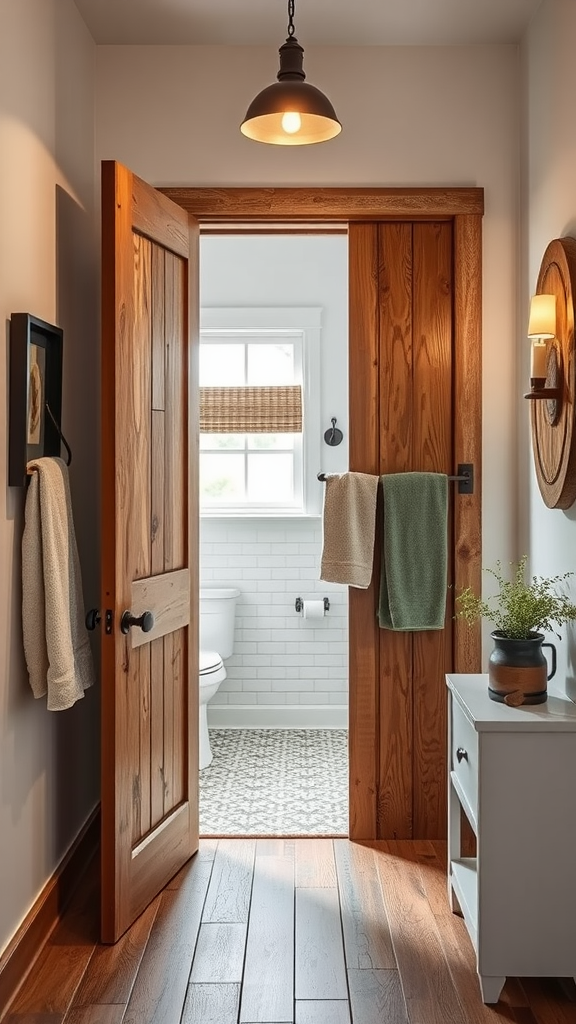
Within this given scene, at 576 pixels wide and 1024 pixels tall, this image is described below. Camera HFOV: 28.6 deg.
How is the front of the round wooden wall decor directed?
to the viewer's left

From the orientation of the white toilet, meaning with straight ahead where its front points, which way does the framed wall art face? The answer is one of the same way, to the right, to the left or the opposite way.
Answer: to the left

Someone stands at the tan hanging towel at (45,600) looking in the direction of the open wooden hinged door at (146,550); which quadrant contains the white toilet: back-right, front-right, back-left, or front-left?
front-left

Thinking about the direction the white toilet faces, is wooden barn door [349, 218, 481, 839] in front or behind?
in front

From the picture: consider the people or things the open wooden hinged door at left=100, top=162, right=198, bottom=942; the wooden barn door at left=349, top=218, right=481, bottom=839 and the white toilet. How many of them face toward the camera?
2

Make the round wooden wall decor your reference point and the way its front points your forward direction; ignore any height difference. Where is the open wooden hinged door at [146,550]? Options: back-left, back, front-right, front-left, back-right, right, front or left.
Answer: front

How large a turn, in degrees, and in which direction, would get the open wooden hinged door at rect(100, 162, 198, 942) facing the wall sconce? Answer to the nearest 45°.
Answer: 0° — it already faces it

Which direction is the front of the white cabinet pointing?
to the viewer's left

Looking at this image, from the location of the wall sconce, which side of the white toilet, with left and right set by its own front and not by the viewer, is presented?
front

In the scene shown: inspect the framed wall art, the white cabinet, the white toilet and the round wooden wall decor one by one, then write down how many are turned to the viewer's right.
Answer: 1

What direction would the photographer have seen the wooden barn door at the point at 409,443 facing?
facing the viewer

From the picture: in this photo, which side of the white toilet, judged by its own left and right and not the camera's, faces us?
front

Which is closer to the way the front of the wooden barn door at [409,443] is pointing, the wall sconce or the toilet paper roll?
the wall sconce

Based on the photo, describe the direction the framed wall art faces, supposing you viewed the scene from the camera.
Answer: facing to the right of the viewer

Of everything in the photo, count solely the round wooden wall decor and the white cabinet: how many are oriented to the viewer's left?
2

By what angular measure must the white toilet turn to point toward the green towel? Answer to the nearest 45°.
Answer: approximately 45° to its left

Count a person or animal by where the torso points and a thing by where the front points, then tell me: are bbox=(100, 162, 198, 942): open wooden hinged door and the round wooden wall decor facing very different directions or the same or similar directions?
very different directions

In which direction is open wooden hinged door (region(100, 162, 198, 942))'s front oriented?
to the viewer's right
